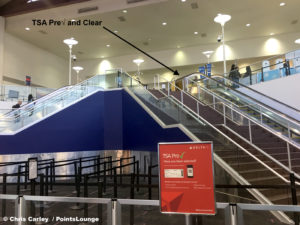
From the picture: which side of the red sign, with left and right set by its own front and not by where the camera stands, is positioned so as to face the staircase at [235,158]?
back

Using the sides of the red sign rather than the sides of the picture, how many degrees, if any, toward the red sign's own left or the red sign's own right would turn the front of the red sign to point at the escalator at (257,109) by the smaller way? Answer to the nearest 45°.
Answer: approximately 180°

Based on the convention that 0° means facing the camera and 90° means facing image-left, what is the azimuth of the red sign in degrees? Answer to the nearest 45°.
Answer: approximately 0°
